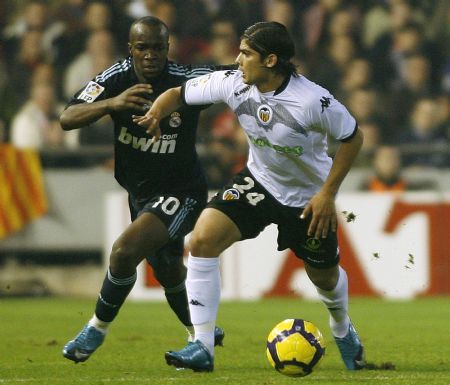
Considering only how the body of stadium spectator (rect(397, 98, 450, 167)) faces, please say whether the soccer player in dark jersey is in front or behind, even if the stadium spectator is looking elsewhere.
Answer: in front

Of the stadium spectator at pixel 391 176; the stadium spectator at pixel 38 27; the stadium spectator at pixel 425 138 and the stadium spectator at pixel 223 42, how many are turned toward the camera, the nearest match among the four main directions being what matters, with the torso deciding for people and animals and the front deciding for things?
4

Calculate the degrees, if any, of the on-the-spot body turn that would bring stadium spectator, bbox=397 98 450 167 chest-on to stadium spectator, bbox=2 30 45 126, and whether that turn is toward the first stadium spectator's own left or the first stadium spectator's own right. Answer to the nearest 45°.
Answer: approximately 90° to the first stadium spectator's own right

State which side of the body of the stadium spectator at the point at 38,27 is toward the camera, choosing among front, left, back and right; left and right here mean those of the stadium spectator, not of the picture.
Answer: front

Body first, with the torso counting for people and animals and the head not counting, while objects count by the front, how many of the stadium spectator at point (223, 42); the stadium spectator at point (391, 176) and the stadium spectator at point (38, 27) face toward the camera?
3

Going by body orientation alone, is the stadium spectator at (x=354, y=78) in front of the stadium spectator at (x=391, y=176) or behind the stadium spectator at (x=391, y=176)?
behind

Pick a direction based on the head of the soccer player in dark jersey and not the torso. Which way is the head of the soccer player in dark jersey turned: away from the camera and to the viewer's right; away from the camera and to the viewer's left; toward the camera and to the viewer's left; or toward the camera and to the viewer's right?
toward the camera and to the viewer's right

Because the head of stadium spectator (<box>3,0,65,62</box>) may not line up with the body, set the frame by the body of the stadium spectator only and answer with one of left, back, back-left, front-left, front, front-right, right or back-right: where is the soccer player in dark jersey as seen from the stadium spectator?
front

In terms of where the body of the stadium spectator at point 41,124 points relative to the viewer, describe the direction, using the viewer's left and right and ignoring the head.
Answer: facing the viewer and to the right of the viewer

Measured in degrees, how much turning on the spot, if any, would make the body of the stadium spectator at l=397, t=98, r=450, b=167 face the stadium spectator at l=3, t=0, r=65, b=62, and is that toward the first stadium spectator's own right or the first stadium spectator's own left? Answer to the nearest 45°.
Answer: approximately 90° to the first stadium spectator's own right

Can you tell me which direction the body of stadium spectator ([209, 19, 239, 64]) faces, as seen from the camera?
toward the camera

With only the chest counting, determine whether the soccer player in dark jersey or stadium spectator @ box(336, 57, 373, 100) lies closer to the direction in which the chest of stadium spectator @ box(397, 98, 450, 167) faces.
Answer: the soccer player in dark jersey

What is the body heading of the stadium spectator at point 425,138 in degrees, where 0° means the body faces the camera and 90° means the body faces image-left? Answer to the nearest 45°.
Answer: approximately 0°

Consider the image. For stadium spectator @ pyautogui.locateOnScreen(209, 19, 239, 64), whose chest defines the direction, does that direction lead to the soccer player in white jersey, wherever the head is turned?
yes

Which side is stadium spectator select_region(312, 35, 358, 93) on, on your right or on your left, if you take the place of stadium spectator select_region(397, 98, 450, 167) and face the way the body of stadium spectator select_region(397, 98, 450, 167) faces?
on your right
